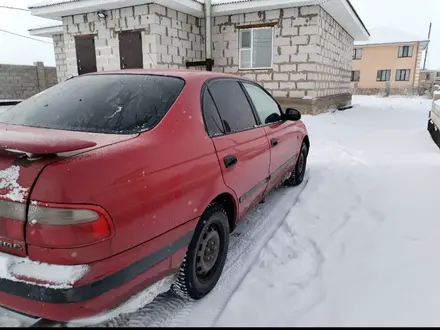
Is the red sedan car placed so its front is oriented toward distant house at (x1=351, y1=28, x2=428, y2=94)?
yes

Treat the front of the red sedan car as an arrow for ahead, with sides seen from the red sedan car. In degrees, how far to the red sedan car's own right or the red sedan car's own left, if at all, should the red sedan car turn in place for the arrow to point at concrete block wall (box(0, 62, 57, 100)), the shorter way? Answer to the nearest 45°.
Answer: approximately 45° to the red sedan car's own left

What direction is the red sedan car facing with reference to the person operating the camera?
facing away from the viewer and to the right of the viewer

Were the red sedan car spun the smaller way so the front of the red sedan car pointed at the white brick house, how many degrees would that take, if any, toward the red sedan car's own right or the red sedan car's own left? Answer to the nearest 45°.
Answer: approximately 45° to the red sedan car's own left

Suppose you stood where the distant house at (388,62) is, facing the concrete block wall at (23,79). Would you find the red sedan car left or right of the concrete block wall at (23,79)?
left
